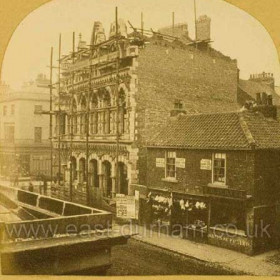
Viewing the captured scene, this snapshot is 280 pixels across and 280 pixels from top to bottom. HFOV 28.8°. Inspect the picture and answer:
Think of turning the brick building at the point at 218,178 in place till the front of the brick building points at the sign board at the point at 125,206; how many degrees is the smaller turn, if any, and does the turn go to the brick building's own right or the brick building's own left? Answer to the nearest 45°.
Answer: approximately 45° to the brick building's own right

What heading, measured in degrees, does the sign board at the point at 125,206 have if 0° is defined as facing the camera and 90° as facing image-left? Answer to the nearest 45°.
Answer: approximately 0°

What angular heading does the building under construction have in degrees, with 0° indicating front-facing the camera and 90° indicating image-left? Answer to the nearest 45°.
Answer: approximately 45°

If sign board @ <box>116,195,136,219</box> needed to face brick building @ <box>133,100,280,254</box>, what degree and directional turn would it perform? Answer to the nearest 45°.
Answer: approximately 90° to its left

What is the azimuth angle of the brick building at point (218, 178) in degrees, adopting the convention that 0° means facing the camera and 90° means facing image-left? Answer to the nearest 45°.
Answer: approximately 45°
